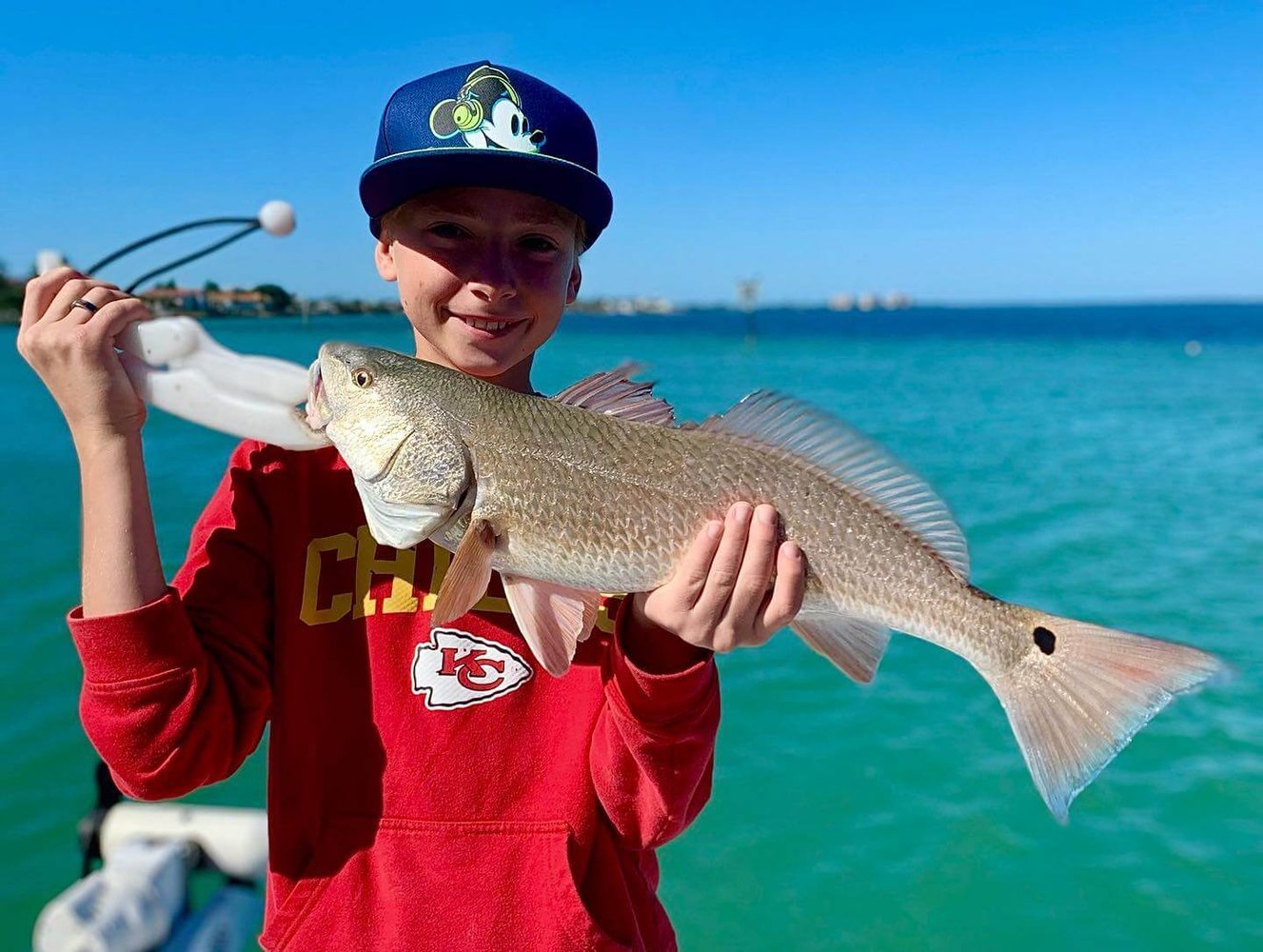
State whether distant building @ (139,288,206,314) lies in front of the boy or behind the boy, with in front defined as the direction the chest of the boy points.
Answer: behind

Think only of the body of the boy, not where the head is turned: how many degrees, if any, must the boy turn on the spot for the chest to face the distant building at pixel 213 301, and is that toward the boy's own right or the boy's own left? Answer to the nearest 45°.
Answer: approximately 180°

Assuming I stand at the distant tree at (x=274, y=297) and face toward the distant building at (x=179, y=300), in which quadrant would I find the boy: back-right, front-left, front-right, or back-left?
back-left

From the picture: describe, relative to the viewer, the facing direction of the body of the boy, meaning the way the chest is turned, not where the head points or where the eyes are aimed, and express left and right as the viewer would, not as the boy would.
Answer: facing the viewer

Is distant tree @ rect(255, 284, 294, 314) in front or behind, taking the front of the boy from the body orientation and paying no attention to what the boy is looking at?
behind

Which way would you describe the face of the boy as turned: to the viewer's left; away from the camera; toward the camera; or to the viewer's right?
toward the camera
